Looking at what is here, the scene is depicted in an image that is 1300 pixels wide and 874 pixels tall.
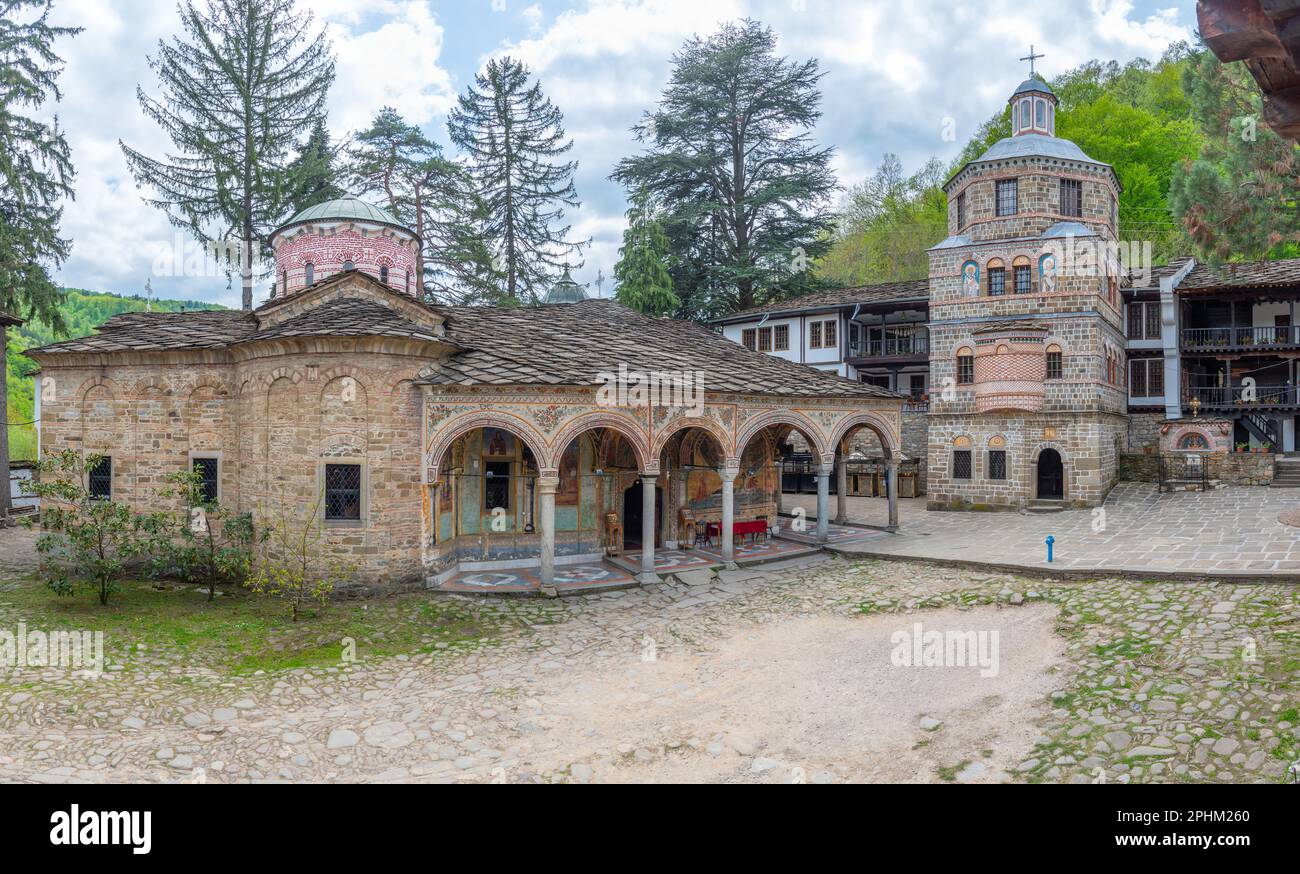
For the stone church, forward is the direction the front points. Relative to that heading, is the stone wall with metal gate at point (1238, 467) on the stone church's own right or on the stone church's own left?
on the stone church's own left

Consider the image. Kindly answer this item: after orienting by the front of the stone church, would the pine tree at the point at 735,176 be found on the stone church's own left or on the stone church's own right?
on the stone church's own left

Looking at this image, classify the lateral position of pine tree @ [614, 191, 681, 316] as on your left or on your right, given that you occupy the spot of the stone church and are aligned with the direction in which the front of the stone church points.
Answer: on your left

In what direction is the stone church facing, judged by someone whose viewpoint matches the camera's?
facing the viewer and to the right of the viewer

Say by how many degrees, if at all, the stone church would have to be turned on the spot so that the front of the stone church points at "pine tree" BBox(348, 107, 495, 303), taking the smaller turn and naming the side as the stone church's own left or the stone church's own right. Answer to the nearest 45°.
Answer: approximately 135° to the stone church's own left

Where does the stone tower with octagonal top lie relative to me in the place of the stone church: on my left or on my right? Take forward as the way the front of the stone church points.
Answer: on my left
